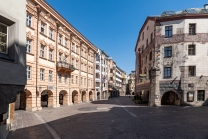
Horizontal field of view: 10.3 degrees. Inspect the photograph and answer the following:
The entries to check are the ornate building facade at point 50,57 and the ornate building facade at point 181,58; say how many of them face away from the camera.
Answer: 0

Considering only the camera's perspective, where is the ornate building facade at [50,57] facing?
facing the viewer and to the right of the viewer

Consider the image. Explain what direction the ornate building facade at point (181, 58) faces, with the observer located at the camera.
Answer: facing the viewer

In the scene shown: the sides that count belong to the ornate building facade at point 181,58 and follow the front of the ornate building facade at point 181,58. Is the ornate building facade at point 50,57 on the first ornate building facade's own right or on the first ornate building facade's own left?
on the first ornate building facade's own right

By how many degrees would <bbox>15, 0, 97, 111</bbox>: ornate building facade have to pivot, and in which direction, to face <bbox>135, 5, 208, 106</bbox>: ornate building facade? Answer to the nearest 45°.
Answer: approximately 45° to its left
